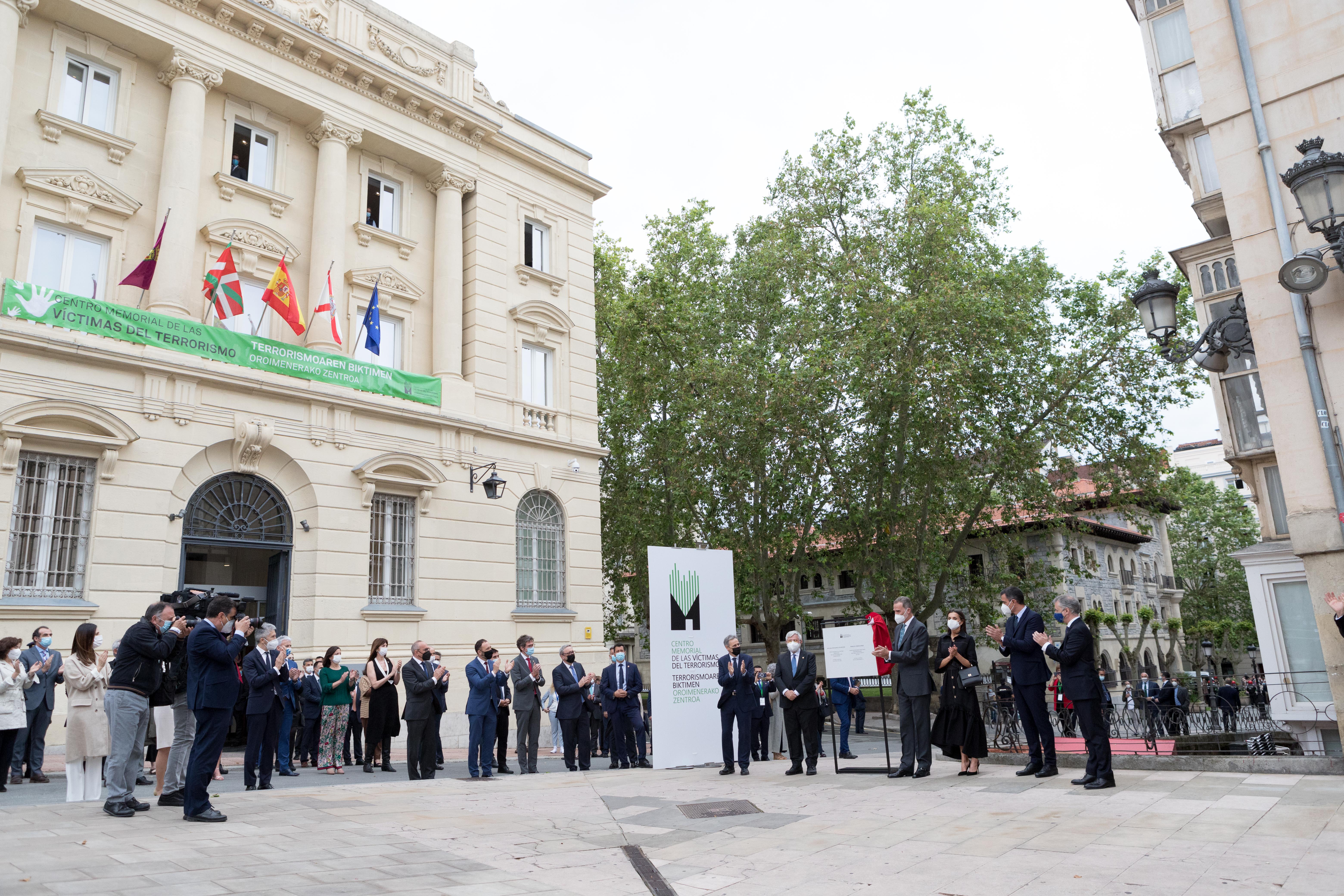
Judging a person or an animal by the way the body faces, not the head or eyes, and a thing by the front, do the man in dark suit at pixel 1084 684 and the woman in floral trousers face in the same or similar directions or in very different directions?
very different directions

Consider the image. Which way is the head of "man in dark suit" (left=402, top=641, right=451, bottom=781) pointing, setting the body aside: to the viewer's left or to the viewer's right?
to the viewer's right

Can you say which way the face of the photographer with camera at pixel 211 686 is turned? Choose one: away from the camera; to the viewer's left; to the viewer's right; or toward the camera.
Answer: to the viewer's right

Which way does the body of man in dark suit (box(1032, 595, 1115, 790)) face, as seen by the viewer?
to the viewer's left

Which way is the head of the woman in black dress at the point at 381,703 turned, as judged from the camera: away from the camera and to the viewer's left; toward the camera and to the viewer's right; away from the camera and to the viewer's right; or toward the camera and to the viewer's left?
toward the camera and to the viewer's right

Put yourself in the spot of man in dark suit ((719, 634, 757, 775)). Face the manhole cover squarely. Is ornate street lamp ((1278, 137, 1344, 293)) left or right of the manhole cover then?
left

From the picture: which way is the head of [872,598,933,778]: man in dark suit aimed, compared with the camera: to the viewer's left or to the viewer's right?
to the viewer's left

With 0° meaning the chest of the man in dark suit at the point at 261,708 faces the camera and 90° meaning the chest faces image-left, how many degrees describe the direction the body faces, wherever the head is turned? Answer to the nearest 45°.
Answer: approximately 315°

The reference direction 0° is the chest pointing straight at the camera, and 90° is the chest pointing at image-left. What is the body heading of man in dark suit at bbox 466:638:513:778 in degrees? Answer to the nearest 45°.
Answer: approximately 315°

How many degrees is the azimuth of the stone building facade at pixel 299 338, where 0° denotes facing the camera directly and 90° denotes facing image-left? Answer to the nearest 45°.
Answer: approximately 315°

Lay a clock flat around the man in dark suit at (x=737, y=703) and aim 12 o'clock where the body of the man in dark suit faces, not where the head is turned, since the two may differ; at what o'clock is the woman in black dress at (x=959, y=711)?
The woman in black dress is roughly at 10 o'clock from the man in dark suit.

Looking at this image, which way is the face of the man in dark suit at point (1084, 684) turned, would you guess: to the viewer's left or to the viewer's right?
to the viewer's left

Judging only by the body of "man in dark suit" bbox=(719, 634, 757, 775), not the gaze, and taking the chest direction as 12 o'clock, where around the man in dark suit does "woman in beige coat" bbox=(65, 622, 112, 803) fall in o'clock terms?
The woman in beige coat is roughly at 2 o'clock from the man in dark suit.
